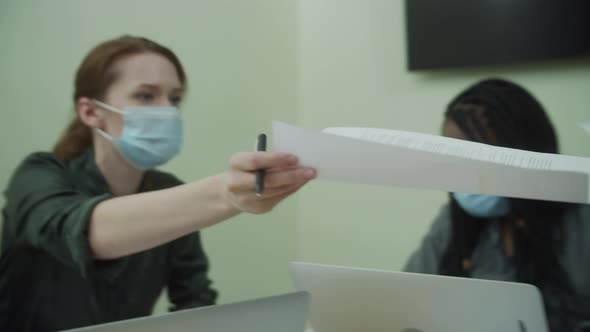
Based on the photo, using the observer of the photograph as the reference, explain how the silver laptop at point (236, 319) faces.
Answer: facing away from the viewer and to the left of the viewer

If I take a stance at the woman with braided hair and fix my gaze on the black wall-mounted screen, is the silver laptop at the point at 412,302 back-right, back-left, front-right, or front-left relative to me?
back-left

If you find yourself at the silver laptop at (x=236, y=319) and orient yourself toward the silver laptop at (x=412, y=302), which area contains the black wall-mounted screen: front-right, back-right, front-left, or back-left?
front-left

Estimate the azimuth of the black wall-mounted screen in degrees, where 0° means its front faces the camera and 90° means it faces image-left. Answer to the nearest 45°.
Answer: approximately 45°

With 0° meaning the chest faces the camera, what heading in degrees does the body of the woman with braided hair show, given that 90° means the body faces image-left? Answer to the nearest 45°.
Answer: approximately 45°

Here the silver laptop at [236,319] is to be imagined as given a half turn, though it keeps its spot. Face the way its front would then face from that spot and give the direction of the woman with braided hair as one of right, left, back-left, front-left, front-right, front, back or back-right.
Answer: left

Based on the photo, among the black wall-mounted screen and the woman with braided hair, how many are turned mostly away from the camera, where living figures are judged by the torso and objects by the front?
0

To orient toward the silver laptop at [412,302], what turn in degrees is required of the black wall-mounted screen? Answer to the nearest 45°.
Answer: approximately 45° to its left

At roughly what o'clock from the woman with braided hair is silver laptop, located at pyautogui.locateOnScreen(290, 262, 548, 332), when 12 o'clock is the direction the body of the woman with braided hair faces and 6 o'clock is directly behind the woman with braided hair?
The silver laptop is roughly at 11 o'clock from the woman with braided hair.

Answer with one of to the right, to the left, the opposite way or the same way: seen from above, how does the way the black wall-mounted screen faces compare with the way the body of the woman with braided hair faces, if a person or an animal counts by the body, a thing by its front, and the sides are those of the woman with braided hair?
the same way
